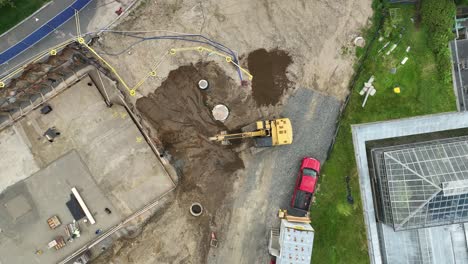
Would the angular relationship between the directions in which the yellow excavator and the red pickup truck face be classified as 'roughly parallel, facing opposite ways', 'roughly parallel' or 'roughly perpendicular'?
roughly perpendicular

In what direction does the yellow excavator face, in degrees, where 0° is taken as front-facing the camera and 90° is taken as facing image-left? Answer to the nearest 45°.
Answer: approximately 90°

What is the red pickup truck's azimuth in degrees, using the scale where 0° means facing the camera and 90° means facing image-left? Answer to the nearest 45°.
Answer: approximately 180°
